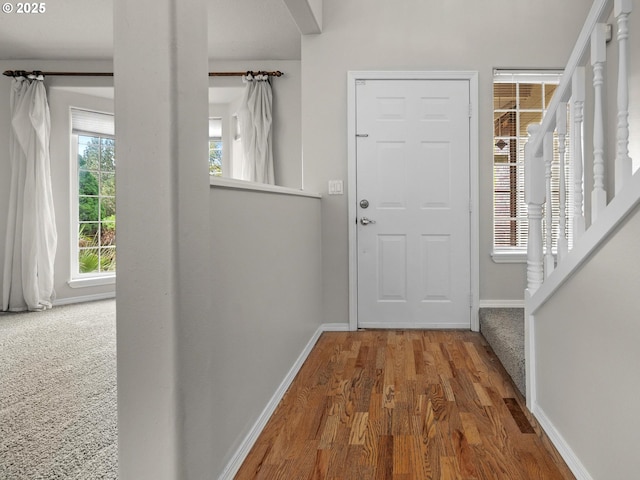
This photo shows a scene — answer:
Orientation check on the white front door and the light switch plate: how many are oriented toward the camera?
2

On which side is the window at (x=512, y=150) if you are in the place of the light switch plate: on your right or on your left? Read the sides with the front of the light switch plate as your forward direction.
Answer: on your left

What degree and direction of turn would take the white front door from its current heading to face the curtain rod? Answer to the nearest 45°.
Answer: approximately 90° to its right

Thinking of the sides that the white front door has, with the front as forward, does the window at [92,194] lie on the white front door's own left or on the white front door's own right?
on the white front door's own right

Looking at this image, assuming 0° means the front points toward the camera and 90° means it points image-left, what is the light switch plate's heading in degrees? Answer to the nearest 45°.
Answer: approximately 0°

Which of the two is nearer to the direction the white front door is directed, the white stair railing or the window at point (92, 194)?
the white stair railing
